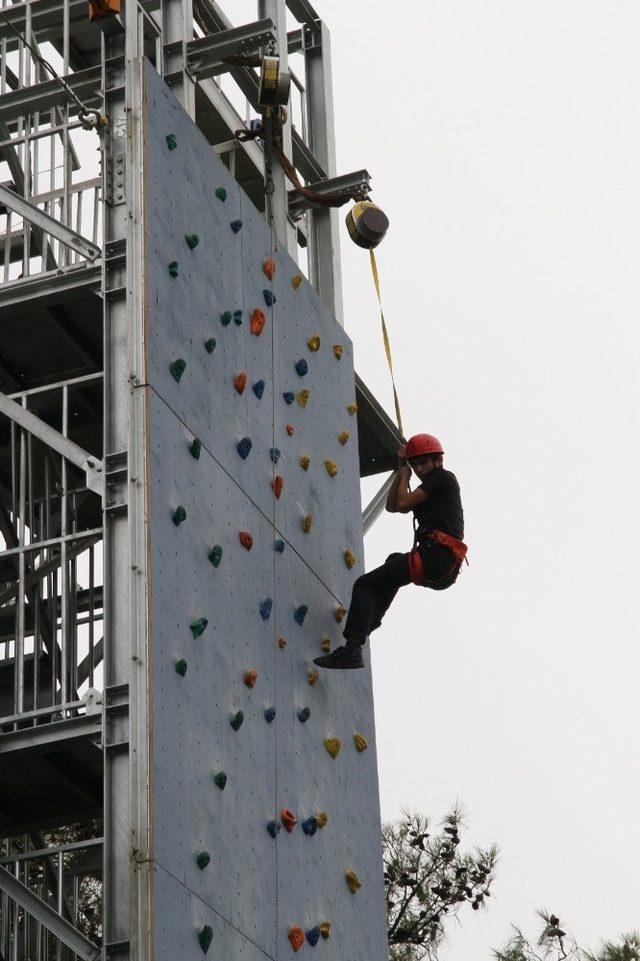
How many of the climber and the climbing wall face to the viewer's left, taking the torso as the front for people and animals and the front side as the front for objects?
1

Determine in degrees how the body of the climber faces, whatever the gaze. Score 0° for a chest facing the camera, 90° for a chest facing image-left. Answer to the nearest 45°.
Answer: approximately 90°

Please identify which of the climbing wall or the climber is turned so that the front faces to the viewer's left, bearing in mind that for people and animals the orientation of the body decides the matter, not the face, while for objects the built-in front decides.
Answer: the climber
